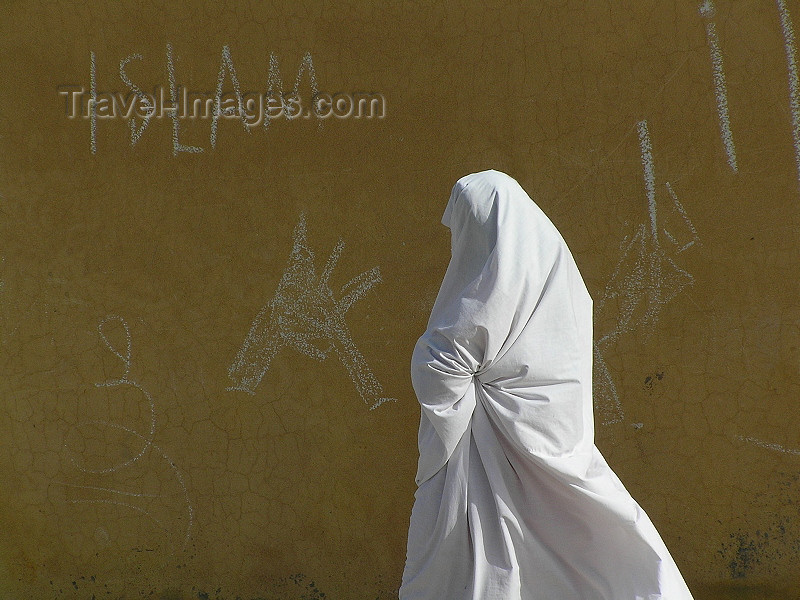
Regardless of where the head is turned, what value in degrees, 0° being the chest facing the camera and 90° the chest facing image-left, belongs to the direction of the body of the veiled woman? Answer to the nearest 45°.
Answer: approximately 90°
